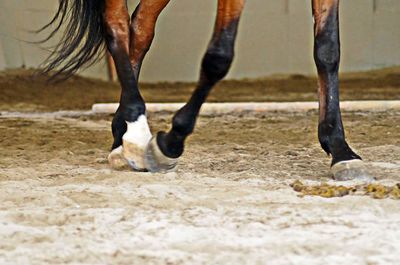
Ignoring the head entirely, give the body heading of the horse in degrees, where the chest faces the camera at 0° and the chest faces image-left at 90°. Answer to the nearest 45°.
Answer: approximately 270°
